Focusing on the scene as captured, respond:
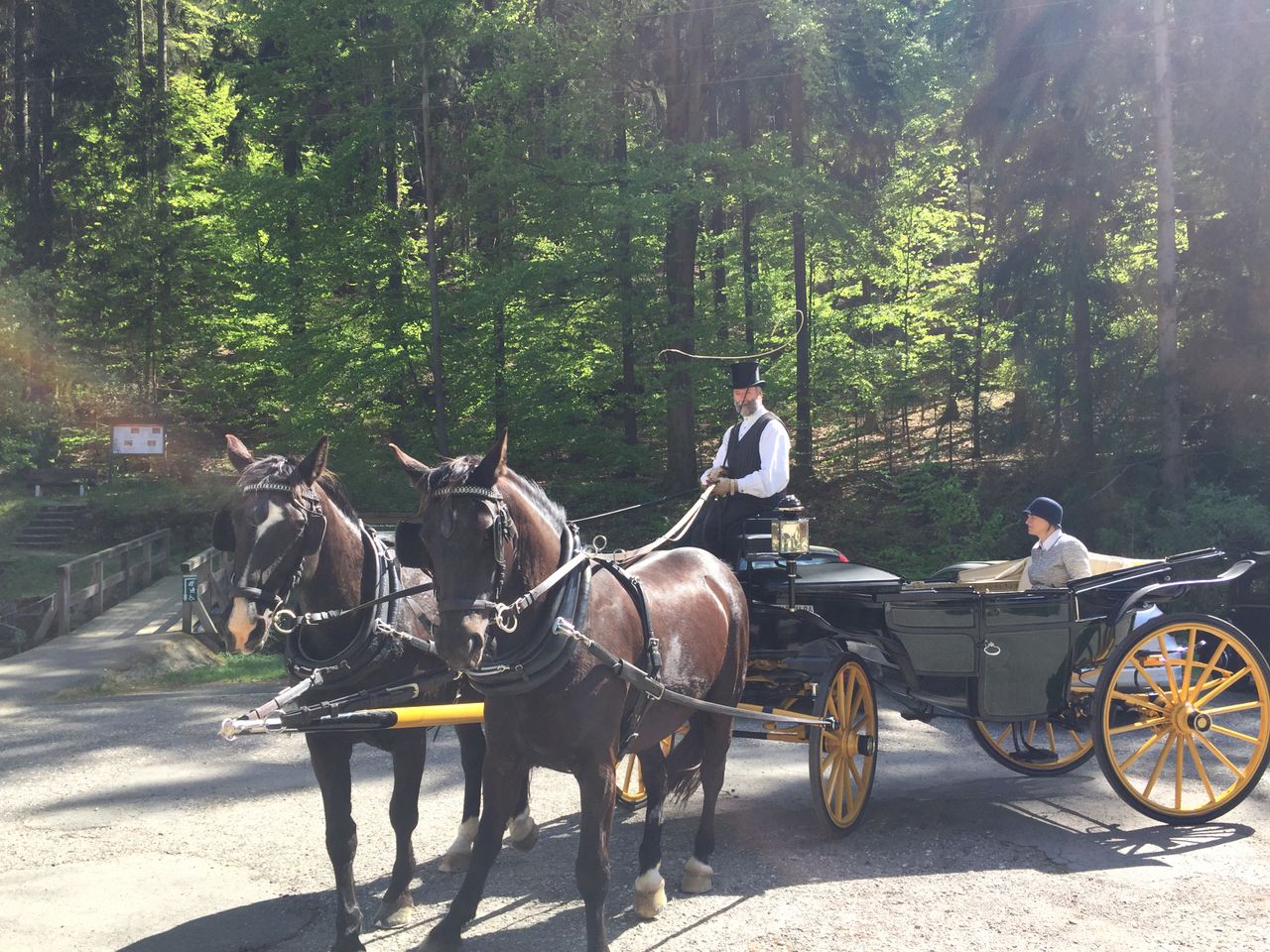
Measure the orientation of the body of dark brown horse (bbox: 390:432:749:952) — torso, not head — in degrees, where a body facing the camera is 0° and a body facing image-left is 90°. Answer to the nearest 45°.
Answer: approximately 45°

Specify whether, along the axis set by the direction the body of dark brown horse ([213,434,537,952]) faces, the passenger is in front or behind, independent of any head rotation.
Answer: behind

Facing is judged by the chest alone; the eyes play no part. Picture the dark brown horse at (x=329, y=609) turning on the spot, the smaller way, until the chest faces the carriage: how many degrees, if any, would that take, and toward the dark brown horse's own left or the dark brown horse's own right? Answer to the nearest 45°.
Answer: approximately 135° to the dark brown horse's own left

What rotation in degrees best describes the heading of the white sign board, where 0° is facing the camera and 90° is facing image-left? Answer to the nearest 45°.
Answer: approximately 0°

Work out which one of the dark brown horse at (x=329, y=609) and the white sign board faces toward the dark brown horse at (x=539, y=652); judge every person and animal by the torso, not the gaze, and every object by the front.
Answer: the white sign board

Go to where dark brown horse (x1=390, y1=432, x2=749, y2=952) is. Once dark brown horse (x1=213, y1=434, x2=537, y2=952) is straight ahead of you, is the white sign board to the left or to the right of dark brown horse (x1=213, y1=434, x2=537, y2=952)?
right

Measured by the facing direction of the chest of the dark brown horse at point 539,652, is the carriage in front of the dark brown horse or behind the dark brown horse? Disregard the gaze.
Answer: behind

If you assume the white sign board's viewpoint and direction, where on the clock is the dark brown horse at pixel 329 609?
The dark brown horse is roughly at 12 o'clock from the white sign board.

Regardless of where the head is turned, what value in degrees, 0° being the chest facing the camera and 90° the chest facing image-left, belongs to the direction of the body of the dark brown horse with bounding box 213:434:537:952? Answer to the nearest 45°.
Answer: approximately 45°

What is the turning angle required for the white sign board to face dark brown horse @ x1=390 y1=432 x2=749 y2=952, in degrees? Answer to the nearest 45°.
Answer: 0° — it already faces it

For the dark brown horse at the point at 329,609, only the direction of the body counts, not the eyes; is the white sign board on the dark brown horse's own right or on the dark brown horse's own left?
on the dark brown horse's own right

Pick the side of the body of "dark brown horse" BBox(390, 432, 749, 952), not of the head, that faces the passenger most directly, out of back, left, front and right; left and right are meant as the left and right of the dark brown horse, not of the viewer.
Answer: back
